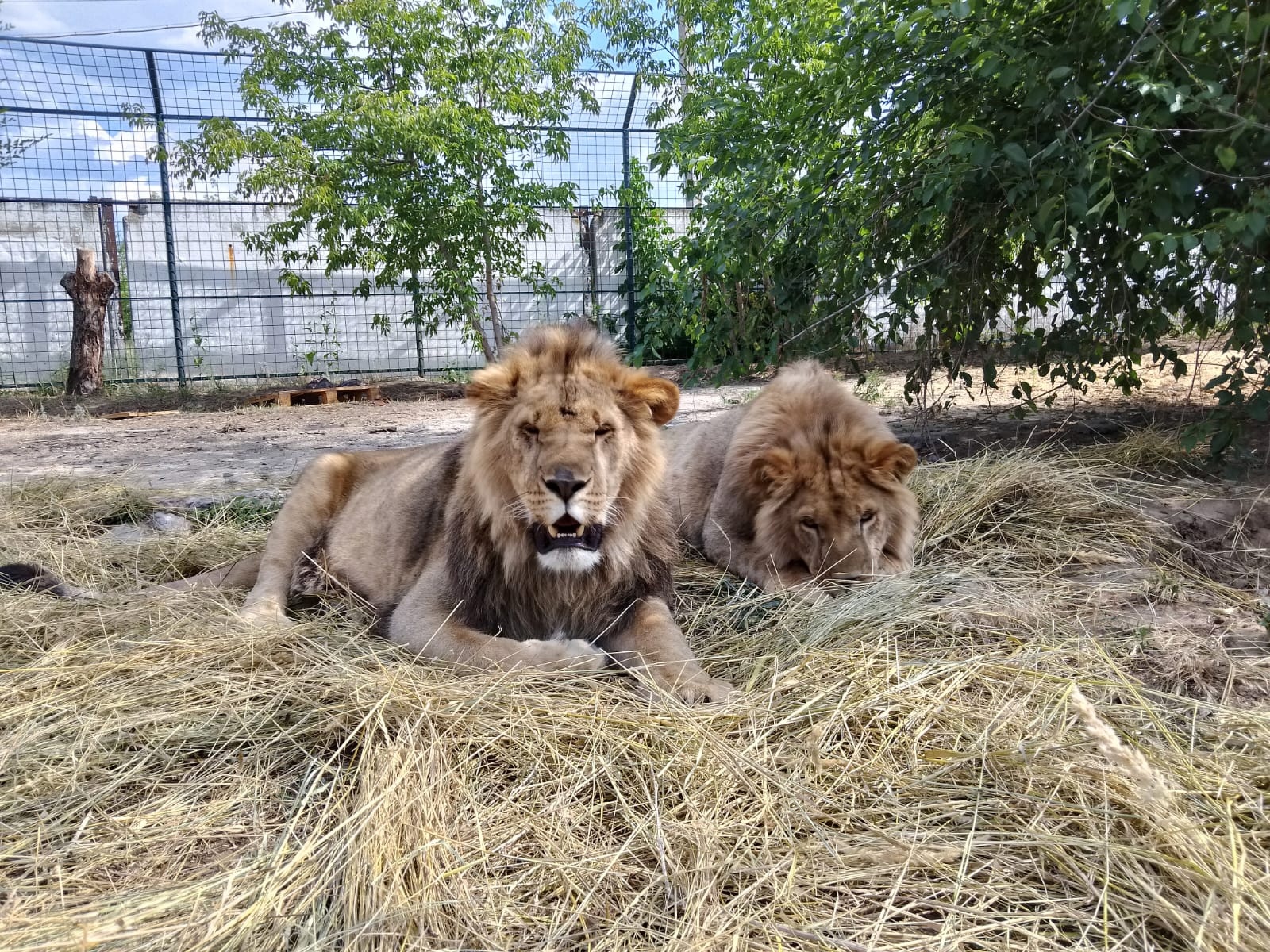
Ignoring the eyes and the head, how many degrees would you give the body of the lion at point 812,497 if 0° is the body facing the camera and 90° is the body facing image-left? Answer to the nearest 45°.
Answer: approximately 315°

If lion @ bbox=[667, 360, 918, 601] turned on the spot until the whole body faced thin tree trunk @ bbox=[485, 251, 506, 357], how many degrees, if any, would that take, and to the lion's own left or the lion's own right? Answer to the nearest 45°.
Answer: approximately 180°

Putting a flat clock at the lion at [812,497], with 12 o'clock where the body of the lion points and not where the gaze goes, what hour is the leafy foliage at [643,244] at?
The leafy foliage is roughly at 7 o'clock from the lion.

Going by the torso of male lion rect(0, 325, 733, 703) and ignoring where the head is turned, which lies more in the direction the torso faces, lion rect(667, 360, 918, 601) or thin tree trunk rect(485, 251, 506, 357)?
the lion

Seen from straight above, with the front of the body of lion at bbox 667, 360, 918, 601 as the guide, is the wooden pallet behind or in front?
behind

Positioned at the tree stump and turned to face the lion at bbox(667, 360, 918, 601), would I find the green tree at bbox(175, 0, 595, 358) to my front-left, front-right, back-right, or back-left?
front-left

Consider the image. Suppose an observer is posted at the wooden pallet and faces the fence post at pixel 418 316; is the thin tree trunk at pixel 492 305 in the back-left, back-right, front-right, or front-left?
front-right

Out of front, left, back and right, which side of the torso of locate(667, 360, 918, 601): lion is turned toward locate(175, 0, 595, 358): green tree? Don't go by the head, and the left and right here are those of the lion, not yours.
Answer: back

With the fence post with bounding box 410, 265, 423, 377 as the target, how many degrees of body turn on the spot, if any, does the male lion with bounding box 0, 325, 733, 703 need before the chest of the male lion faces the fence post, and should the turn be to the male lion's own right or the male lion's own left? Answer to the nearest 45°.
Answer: approximately 135° to the male lion's own left

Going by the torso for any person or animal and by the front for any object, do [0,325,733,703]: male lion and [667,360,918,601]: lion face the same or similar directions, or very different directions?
same or similar directions

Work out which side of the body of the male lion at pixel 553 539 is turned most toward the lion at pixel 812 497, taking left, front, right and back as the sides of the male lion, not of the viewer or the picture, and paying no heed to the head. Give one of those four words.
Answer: left

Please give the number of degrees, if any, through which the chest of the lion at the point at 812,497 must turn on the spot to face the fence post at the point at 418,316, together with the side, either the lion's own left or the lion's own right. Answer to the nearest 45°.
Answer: approximately 180°

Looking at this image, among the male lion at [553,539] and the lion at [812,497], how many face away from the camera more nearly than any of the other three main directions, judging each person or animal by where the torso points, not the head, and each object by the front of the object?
0
